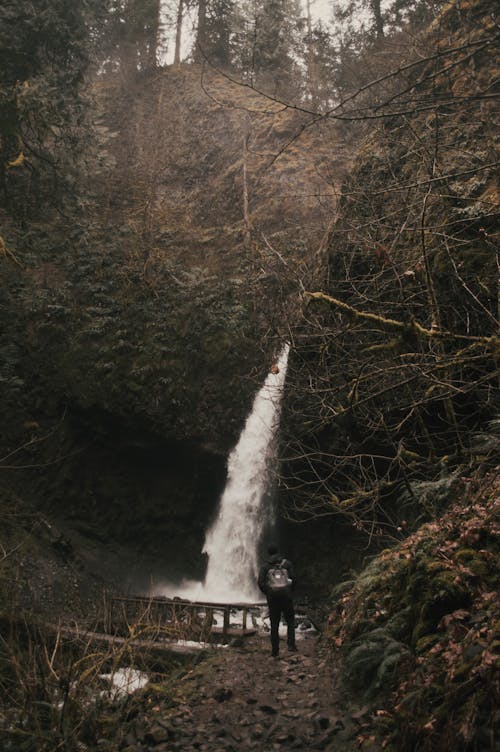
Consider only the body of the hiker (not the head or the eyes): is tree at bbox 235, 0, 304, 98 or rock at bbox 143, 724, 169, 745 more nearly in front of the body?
the tree

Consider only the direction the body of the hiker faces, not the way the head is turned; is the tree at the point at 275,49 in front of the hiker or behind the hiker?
in front

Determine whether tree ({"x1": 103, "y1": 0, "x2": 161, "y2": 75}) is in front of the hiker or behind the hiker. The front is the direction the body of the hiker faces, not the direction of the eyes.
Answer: in front

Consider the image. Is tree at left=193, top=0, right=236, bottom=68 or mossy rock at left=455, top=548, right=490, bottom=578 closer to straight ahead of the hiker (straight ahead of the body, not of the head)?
the tree

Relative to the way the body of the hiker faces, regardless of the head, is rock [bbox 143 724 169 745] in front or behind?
behind

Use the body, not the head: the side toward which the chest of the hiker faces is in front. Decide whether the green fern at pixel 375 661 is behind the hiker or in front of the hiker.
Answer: behind

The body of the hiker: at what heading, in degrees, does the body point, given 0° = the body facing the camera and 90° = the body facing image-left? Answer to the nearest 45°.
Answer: approximately 180°

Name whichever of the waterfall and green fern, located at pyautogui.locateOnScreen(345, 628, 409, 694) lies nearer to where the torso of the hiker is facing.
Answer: the waterfall

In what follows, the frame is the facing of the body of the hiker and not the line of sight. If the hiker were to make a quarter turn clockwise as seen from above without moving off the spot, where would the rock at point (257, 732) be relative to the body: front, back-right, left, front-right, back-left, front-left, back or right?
right
